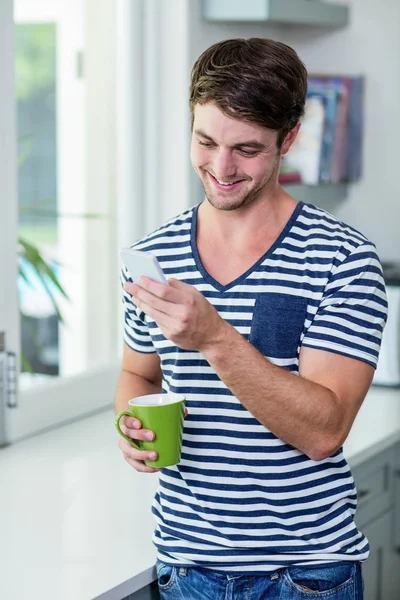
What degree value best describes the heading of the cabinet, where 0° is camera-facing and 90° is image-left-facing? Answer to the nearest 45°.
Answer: approximately 315°

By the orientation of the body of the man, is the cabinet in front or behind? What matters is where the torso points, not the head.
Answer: behind

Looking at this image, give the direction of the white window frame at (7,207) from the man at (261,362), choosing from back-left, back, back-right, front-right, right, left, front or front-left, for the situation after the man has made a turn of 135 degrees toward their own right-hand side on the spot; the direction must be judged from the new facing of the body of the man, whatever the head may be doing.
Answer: front-left

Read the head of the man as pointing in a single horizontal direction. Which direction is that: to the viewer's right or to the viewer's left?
to the viewer's left

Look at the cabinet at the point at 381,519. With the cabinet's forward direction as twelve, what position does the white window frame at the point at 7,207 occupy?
The white window frame is roughly at 4 o'clock from the cabinet.

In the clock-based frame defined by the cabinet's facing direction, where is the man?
The man is roughly at 2 o'clock from the cabinet.
